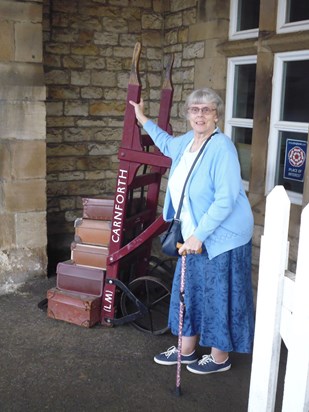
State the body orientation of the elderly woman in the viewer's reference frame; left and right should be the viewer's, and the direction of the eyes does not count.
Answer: facing the viewer and to the left of the viewer

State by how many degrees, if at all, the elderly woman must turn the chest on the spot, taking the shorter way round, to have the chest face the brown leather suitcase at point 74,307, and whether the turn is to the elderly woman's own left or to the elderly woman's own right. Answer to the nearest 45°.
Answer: approximately 90° to the elderly woman's own right

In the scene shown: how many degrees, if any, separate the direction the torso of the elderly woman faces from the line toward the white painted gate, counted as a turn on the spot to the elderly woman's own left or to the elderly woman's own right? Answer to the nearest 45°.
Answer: approximately 45° to the elderly woman's own left

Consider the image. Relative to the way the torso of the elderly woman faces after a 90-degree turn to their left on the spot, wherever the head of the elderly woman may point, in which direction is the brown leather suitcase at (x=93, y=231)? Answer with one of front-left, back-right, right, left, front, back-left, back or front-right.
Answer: back

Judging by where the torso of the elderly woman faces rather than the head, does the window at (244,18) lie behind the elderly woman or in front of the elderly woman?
behind

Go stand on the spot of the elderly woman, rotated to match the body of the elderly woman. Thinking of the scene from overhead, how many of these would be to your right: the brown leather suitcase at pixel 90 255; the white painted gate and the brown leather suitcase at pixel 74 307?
2

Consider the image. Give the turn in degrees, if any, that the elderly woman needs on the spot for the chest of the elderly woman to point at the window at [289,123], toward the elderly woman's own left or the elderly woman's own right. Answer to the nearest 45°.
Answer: approximately 180°

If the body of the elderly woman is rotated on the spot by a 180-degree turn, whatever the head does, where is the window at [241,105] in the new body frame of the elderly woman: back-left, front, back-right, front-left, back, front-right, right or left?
front-left

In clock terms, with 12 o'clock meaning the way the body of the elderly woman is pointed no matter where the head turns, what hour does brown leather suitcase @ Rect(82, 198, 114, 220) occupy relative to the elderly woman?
The brown leather suitcase is roughly at 3 o'clock from the elderly woman.

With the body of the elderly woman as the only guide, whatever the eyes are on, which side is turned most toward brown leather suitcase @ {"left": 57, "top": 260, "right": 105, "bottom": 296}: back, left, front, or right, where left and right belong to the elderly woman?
right
